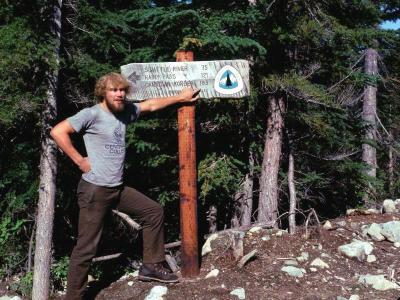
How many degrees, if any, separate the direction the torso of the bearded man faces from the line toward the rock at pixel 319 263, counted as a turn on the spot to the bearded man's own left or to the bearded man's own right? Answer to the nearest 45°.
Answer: approximately 45° to the bearded man's own left

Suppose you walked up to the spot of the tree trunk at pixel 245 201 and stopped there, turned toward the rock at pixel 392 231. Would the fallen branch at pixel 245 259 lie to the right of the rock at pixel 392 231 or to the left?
right

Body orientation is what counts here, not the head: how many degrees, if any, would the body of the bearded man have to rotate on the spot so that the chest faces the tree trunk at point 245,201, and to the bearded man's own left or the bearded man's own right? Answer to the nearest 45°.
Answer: approximately 90° to the bearded man's own left

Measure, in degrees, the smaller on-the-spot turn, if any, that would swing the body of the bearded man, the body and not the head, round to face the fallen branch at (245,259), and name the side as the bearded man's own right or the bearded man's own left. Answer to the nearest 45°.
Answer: approximately 45° to the bearded man's own left

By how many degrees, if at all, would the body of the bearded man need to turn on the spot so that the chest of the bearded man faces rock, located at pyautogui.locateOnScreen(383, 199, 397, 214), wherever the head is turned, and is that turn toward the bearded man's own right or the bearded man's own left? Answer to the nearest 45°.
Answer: approximately 90° to the bearded man's own left

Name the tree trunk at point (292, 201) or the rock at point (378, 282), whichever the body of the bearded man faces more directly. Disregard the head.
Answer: the rock

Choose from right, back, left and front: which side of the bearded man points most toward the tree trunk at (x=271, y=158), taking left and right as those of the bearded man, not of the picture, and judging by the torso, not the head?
left

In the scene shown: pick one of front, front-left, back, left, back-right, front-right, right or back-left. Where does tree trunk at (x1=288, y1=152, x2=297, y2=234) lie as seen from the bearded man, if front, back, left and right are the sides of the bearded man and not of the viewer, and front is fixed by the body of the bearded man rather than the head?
left

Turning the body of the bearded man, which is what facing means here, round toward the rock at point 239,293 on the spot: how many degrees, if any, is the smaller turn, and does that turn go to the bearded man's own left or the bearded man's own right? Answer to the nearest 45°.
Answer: approximately 45° to the bearded man's own left

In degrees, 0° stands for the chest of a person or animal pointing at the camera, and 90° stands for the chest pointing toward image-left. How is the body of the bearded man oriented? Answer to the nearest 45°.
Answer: approximately 315°

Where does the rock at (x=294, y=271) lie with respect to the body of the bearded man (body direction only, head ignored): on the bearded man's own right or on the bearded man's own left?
on the bearded man's own left
